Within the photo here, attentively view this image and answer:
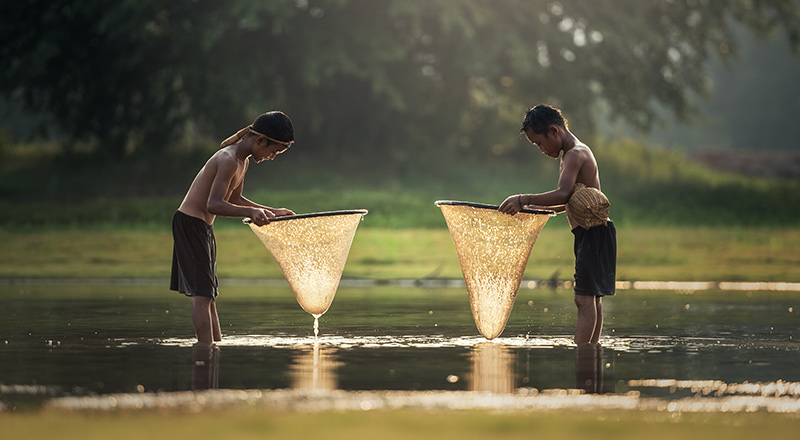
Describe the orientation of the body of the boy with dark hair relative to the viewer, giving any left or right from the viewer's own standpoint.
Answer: facing to the left of the viewer

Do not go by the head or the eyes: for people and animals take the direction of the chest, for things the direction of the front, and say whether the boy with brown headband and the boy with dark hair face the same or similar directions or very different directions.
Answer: very different directions

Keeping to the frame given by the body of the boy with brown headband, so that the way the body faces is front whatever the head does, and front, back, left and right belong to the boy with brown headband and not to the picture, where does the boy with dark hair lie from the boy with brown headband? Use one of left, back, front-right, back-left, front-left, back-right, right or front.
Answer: front

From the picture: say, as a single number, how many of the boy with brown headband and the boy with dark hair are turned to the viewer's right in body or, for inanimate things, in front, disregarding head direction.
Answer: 1

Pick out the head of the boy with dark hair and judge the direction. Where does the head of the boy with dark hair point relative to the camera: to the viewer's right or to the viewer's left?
to the viewer's left

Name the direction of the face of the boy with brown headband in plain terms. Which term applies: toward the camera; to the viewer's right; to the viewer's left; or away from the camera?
to the viewer's right

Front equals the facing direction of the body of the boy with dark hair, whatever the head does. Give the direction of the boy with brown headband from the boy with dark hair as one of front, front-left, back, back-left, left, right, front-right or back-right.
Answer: front

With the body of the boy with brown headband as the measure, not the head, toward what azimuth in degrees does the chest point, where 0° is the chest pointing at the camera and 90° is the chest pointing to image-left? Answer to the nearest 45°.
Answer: approximately 270°
